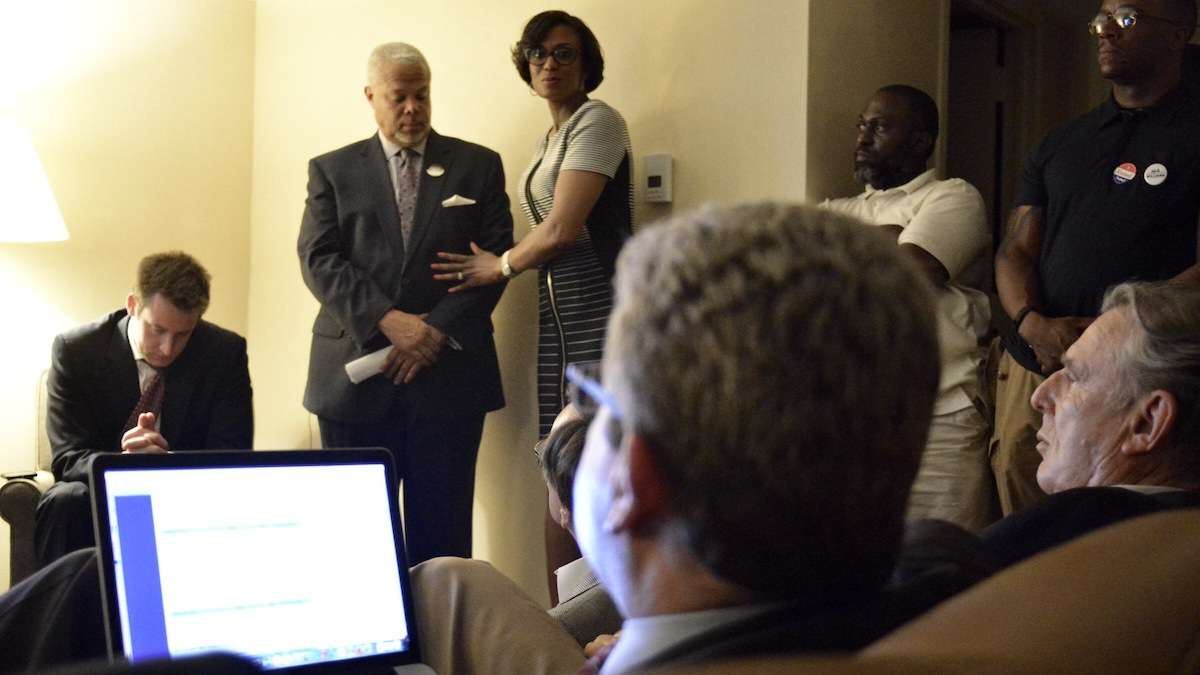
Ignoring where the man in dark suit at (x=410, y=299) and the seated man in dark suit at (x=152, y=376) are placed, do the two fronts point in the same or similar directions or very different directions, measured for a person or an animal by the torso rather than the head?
same or similar directions

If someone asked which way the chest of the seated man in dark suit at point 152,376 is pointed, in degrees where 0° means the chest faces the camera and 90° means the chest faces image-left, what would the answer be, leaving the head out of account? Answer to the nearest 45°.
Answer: approximately 0°

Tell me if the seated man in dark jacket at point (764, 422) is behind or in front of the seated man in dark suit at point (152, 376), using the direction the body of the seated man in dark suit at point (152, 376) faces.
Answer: in front

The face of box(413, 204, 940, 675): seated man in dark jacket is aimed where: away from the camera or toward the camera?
away from the camera

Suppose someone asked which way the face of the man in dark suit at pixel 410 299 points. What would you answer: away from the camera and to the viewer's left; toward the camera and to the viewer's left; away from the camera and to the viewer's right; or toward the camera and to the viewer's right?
toward the camera and to the viewer's right

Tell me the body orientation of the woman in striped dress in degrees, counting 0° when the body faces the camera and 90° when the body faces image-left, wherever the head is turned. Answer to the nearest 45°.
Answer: approximately 45°

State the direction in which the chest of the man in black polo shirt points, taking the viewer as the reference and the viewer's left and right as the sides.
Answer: facing the viewer and to the left of the viewer

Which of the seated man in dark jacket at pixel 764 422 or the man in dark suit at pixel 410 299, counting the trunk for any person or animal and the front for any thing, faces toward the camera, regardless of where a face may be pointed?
the man in dark suit

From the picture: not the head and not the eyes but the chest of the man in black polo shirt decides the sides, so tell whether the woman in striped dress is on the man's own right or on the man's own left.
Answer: on the man's own right

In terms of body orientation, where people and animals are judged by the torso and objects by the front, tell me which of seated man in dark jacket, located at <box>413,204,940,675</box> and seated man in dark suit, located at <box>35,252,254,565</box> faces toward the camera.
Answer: seated man in dark suit, located at <box>35,252,254,565</box>

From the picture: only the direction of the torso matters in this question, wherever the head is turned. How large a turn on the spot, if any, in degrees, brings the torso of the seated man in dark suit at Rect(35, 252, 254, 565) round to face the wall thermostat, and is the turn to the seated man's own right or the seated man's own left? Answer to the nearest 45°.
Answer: approximately 90° to the seated man's own left

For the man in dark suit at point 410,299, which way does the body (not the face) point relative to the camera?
toward the camera

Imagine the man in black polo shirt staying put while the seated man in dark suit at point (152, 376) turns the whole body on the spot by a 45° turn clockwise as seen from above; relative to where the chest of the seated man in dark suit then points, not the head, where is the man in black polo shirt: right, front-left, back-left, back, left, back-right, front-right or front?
left

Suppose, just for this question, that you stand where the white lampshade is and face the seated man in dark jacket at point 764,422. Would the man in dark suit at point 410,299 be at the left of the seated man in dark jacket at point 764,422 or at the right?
left

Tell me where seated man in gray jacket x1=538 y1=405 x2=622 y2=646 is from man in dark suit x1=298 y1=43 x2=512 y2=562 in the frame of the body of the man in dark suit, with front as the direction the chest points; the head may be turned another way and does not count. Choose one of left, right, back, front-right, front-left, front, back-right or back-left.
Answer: front

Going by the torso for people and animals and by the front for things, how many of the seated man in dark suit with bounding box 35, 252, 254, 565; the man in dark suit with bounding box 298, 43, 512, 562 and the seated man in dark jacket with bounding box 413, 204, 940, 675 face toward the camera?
2
